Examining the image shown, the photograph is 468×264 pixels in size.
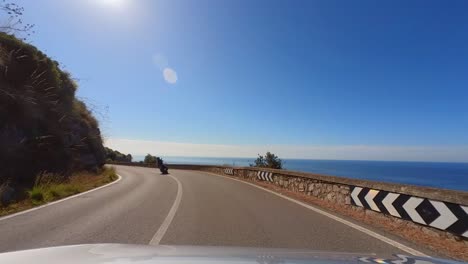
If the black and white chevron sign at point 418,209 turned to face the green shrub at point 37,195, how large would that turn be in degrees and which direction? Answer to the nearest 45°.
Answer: approximately 45° to its right

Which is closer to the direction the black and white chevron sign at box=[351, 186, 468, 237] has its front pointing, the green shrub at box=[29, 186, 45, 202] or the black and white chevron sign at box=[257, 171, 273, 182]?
the green shrub

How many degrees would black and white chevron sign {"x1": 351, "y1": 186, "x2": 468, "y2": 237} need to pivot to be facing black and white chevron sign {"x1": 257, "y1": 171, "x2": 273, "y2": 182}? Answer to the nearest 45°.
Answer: approximately 90° to its right

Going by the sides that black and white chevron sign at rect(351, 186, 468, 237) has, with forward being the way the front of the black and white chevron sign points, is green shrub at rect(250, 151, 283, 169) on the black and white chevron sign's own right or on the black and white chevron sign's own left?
on the black and white chevron sign's own right

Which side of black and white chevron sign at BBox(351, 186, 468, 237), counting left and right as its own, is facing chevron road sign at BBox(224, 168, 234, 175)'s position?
right

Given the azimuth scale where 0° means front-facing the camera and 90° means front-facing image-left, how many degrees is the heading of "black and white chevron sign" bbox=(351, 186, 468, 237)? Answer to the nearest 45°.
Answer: approximately 45°
